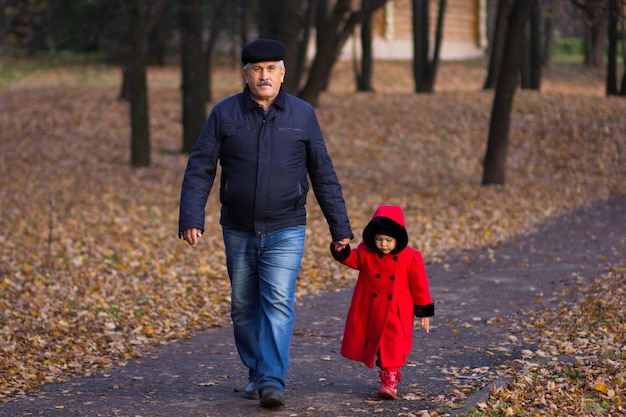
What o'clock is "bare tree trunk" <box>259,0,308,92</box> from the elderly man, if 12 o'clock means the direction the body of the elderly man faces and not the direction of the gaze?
The bare tree trunk is roughly at 6 o'clock from the elderly man.

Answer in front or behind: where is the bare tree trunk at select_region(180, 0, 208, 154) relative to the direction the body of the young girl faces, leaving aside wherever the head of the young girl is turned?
behind

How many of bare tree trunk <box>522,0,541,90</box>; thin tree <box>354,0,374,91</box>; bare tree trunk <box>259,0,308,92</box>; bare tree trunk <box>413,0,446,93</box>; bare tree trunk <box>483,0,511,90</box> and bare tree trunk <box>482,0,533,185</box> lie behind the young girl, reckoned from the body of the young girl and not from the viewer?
6

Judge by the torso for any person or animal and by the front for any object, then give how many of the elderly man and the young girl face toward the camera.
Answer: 2

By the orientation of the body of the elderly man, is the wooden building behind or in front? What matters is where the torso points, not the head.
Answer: behind

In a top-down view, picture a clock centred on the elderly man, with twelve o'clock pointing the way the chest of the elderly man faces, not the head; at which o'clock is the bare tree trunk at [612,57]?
The bare tree trunk is roughly at 7 o'clock from the elderly man.

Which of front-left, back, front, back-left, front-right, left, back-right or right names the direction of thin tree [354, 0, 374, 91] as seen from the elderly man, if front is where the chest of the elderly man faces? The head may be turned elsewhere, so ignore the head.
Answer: back

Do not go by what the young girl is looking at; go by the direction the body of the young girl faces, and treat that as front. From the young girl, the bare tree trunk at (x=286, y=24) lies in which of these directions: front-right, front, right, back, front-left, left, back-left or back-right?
back

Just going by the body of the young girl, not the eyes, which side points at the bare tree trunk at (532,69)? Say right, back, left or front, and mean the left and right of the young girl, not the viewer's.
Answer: back

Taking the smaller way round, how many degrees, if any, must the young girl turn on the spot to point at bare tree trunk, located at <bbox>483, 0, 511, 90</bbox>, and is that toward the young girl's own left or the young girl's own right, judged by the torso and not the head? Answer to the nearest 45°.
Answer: approximately 180°

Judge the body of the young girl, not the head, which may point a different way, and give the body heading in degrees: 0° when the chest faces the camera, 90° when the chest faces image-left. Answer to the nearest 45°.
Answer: approximately 0°

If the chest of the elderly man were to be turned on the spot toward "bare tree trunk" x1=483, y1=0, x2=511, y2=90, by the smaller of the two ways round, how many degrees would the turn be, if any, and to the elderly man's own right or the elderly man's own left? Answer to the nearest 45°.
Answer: approximately 180°

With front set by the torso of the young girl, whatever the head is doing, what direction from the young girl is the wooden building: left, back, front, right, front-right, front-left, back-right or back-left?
back

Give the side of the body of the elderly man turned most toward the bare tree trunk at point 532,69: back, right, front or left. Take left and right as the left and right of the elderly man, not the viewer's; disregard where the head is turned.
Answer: back

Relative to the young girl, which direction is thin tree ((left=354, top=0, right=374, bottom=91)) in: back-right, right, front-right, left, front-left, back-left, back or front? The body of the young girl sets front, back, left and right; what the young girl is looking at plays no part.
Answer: back

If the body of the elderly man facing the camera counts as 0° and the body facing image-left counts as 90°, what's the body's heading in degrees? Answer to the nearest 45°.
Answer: approximately 0°
